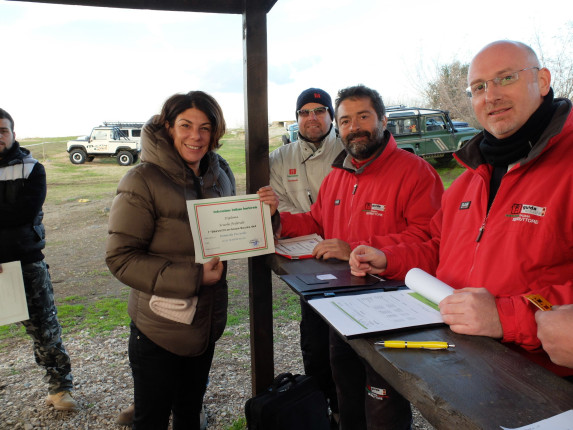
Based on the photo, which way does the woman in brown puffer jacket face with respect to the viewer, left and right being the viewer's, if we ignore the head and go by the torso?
facing the viewer and to the right of the viewer

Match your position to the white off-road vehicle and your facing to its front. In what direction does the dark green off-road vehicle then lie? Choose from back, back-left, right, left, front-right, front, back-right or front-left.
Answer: back-left

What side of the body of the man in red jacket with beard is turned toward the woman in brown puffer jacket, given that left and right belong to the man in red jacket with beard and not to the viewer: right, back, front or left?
front

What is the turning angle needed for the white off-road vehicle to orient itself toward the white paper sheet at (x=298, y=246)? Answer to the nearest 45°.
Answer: approximately 90° to its left

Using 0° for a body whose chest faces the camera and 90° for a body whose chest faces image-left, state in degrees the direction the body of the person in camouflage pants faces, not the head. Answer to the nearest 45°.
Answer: approximately 0°

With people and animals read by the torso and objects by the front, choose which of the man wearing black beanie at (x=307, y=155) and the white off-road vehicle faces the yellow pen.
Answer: the man wearing black beanie

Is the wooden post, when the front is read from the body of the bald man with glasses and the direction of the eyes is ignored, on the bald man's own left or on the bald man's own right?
on the bald man's own right

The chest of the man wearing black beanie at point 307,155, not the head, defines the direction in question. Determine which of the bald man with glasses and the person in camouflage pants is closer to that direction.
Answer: the bald man with glasses

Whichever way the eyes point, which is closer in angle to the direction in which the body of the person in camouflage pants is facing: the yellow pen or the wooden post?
the yellow pen

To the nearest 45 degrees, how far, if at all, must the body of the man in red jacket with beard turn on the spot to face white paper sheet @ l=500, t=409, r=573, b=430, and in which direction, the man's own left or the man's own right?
approximately 45° to the man's own left

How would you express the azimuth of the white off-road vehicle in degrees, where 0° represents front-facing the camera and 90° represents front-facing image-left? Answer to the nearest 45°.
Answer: approximately 90°
